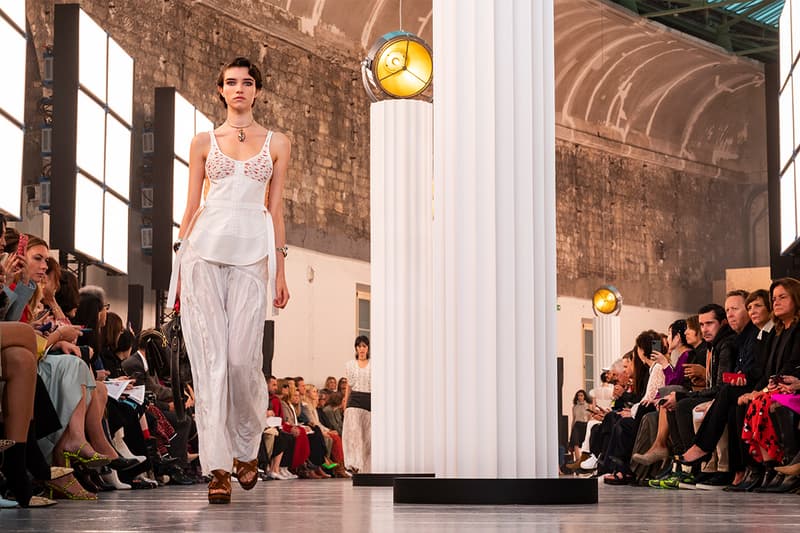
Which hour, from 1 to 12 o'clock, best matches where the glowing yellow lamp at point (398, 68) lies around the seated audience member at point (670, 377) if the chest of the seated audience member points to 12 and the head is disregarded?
The glowing yellow lamp is roughly at 11 o'clock from the seated audience member.

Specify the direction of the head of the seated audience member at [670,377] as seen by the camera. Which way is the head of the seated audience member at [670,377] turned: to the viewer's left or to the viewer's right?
to the viewer's left

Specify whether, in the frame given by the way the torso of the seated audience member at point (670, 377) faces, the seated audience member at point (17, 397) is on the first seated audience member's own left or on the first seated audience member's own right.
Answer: on the first seated audience member's own left

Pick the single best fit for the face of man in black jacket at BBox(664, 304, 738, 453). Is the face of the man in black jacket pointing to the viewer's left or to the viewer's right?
to the viewer's left

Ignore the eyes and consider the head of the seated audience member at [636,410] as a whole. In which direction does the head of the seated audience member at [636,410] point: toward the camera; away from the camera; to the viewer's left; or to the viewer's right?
to the viewer's left

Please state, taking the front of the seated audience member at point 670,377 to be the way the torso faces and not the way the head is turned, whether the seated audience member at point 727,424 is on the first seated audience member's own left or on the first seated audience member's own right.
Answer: on the first seated audience member's own left

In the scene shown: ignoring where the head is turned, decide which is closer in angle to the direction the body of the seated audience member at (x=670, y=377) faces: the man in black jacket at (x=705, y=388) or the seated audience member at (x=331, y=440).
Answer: the seated audience member

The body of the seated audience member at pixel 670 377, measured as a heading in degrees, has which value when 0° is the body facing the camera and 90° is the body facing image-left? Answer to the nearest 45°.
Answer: approximately 90°

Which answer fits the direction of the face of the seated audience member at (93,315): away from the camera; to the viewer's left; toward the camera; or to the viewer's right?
to the viewer's right

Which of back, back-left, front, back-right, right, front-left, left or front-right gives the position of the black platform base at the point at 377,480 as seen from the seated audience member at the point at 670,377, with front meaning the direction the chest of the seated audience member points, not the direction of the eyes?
front-left

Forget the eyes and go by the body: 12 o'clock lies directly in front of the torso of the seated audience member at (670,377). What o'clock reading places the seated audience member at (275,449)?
the seated audience member at (275,449) is roughly at 1 o'clock from the seated audience member at (670,377).

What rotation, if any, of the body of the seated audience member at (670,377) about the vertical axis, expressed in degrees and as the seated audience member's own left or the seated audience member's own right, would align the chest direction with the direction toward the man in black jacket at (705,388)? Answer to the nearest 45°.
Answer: approximately 90° to the seated audience member's own left
